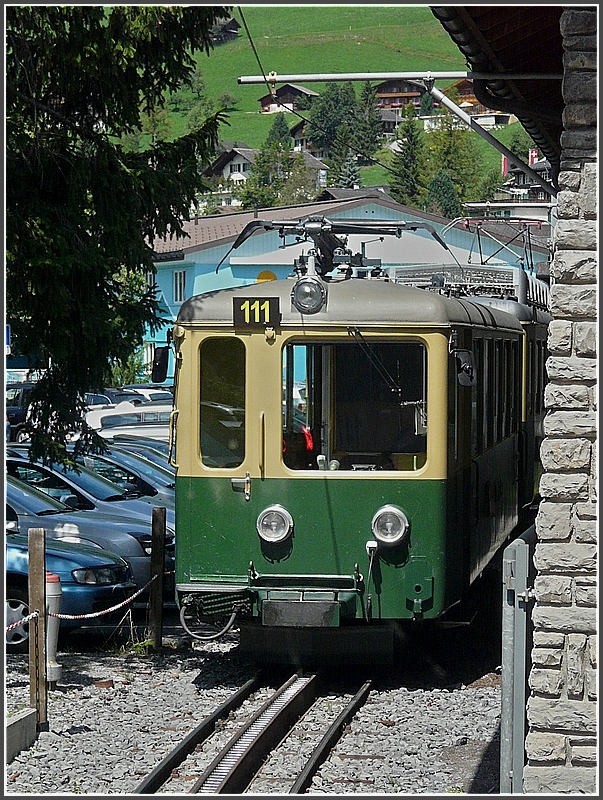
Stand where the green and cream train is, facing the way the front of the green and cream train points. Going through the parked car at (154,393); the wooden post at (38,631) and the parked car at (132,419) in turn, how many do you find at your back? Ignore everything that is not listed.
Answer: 2

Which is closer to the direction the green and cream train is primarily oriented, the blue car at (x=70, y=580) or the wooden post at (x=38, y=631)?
the wooden post

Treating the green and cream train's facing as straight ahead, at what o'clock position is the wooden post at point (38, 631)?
The wooden post is roughly at 2 o'clock from the green and cream train.

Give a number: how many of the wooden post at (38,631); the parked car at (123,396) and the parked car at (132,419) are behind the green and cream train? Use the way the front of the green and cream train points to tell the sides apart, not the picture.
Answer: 2

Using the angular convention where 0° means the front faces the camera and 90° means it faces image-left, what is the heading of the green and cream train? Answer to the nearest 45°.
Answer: approximately 0°

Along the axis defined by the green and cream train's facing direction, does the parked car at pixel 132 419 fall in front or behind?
behind

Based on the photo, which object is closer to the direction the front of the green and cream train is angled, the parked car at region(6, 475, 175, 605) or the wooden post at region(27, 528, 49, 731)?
the wooden post

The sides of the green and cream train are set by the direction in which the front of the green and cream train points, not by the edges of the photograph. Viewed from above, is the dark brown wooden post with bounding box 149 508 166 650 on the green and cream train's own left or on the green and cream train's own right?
on the green and cream train's own right

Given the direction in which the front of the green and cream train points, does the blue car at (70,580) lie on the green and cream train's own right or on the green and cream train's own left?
on the green and cream train's own right

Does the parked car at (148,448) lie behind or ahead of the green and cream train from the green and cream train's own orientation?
behind
